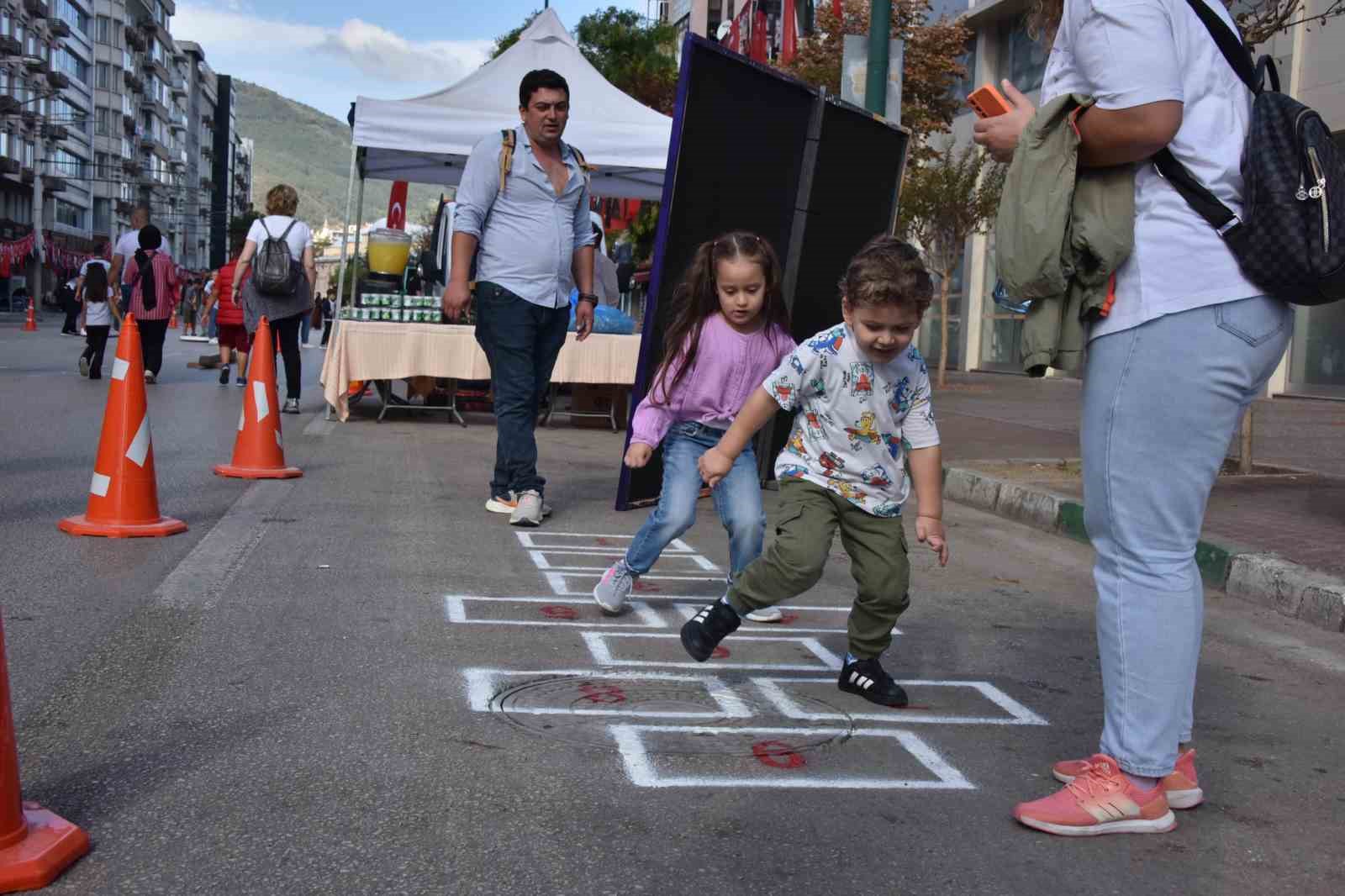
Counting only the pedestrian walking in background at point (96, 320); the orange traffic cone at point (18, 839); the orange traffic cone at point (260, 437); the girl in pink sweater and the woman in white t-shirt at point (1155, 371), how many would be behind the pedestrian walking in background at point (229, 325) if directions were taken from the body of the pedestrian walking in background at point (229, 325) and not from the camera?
4

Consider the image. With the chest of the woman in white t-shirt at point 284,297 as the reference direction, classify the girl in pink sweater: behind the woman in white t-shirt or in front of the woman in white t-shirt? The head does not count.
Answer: behind

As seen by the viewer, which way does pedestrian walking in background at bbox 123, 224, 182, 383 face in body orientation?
away from the camera

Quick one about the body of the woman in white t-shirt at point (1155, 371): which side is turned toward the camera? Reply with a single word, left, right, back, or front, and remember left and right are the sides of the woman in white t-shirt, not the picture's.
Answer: left

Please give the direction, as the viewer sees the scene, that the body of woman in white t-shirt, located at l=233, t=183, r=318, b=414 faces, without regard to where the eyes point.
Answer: away from the camera

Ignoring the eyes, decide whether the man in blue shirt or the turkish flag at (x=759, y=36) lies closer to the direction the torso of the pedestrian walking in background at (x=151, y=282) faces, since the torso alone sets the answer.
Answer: the turkish flag

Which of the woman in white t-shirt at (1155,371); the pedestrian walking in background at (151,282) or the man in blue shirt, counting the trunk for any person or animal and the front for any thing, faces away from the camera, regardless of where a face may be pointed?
the pedestrian walking in background

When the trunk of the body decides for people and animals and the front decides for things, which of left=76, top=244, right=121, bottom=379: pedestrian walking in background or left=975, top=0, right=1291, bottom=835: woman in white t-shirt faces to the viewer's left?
the woman in white t-shirt

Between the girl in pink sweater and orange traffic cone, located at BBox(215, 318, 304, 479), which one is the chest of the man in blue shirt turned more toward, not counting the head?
the girl in pink sweater

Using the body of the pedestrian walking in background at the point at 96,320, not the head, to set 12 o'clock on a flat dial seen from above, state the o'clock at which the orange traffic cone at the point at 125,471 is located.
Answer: The orange traffic cone is roughly at 6 o'clock from the pedestrian walking in background.

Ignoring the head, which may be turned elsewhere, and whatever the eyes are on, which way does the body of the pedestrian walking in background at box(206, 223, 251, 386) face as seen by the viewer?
away from the camera

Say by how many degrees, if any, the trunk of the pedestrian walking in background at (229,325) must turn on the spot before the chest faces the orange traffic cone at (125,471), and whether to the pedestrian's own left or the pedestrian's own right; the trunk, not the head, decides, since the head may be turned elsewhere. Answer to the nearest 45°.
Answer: approximately 180°

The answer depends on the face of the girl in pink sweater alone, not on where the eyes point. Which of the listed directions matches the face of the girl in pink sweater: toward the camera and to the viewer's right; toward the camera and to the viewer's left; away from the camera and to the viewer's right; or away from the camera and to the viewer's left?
toward the camera and to the viewer's right
